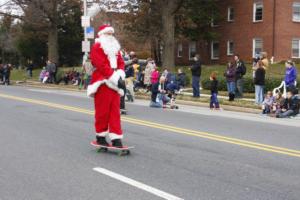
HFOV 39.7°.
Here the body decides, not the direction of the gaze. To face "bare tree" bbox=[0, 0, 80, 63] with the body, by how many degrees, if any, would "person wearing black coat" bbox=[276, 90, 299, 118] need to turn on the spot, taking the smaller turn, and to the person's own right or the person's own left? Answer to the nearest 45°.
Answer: approximately 90° to the person's own right

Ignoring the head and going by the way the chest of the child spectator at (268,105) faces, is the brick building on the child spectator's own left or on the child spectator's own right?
on the child spectator's own right

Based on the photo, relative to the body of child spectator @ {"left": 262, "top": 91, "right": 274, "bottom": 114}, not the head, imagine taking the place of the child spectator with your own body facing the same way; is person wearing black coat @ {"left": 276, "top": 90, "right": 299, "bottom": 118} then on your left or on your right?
on your left

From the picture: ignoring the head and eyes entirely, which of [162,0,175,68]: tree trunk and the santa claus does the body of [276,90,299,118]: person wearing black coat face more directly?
the santa claus

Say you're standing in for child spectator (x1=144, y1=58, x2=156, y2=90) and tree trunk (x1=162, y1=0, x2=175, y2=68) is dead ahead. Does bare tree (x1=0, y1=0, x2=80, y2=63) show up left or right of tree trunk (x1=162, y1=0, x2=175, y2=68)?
left

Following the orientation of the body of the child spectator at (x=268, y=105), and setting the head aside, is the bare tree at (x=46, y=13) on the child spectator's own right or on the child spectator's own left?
on the child spectator's own right
